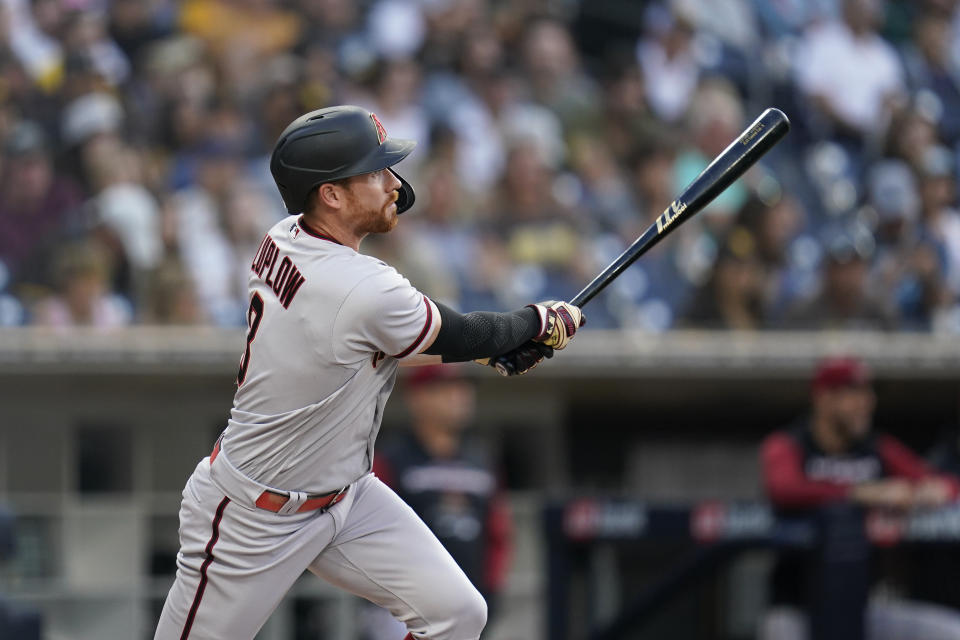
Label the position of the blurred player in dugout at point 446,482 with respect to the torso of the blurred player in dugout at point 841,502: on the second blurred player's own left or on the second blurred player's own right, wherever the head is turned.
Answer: on the second blurred player's own right

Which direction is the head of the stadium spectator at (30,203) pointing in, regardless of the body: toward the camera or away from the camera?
toward the camera

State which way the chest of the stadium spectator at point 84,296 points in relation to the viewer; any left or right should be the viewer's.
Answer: facing the viewer

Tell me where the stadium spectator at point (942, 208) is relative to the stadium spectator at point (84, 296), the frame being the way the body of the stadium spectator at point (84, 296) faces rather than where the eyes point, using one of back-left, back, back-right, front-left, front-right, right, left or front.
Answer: left

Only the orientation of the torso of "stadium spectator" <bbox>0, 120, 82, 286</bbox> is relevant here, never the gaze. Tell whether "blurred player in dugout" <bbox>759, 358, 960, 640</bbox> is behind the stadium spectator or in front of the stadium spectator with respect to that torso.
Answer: in front

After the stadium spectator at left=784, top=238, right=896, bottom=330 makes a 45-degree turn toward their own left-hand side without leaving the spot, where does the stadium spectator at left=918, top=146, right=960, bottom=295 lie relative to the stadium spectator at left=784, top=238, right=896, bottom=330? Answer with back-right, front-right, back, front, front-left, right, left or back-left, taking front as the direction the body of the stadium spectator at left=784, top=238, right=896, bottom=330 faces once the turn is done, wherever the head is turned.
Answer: left

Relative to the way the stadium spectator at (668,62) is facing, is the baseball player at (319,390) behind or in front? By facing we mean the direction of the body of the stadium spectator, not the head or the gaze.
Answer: in front

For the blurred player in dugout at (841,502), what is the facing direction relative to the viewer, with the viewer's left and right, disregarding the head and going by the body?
facing the viewer and to the right of the viewer

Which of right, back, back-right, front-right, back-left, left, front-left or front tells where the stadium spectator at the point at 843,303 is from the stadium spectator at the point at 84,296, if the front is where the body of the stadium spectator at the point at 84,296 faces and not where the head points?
left

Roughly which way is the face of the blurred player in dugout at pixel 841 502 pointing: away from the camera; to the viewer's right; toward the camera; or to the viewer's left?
toward the camera

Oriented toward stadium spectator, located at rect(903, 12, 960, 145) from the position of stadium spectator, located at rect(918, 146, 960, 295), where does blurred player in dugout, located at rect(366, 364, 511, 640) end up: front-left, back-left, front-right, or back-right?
back-left

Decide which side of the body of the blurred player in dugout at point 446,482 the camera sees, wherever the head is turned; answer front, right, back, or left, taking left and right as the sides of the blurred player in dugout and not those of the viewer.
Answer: front
